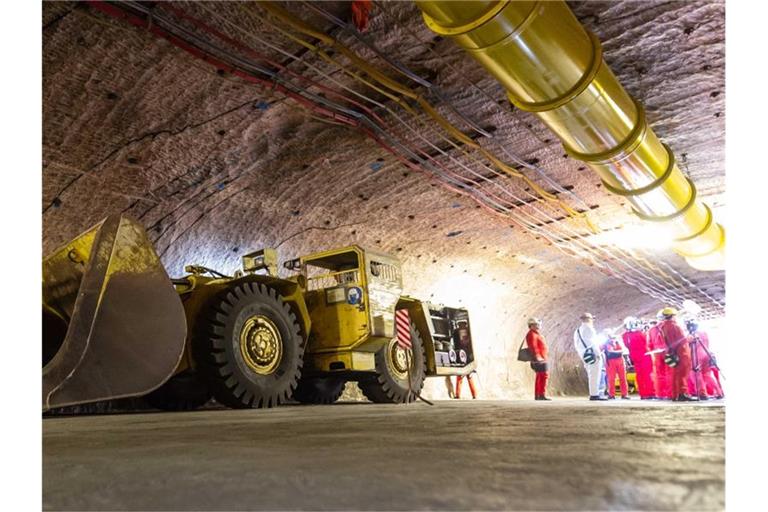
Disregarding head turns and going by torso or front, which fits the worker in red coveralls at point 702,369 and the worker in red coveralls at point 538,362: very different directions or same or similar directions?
very different directions

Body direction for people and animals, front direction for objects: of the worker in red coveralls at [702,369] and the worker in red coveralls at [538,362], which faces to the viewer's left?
the worker in red coveralls at [702,369]

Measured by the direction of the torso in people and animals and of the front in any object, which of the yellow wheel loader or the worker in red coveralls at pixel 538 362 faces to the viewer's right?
the worker in red coveralls

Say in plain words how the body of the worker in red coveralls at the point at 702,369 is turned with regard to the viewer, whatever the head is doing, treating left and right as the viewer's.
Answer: facing to the left of the viewer

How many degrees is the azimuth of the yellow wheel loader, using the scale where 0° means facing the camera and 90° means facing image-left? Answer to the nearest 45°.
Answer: approximately 45°

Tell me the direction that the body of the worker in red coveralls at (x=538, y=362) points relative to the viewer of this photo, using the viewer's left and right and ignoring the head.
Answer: facing to the right of the viewer

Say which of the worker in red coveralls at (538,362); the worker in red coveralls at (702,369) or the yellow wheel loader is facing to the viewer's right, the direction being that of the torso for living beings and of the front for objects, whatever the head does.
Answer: the worker in red coveralls at (538,362)

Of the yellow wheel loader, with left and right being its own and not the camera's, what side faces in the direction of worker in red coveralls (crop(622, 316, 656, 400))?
back

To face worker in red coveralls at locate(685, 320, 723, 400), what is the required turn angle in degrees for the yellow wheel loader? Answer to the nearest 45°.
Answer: approximately 180°

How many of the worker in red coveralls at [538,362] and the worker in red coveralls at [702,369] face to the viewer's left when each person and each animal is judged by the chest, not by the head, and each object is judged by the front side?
1
